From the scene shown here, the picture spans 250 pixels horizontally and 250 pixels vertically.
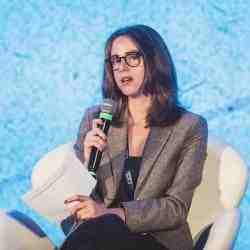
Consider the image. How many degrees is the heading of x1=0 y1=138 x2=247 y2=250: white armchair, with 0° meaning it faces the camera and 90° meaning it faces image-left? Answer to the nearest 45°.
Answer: approximately 45°

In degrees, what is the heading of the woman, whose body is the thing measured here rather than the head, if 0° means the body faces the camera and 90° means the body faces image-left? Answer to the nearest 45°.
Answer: approximately 45°
